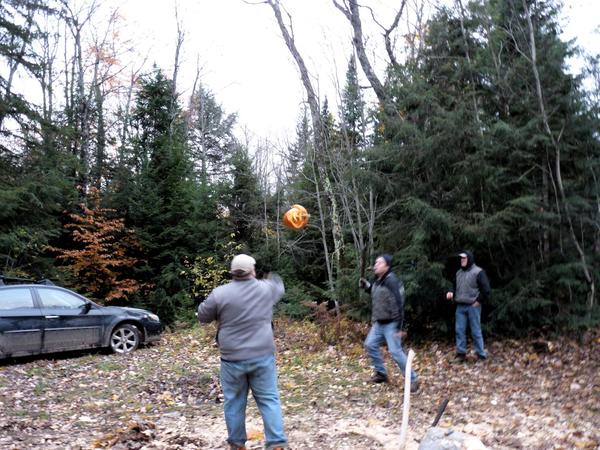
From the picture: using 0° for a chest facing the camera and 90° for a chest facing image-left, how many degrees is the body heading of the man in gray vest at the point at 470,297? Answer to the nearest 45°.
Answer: approximately 45°

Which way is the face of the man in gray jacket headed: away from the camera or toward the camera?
away from the camera

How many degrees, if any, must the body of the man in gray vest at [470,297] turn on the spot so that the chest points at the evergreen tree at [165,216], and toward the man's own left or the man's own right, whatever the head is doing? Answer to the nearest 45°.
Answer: approximately 90° to the man's own right

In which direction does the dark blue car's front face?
to the viewer's right

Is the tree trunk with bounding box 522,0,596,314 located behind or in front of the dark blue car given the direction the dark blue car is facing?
in front

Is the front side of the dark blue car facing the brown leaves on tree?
no

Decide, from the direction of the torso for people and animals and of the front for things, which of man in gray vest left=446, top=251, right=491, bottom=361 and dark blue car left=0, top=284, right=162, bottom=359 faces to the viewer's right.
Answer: the dark blue car

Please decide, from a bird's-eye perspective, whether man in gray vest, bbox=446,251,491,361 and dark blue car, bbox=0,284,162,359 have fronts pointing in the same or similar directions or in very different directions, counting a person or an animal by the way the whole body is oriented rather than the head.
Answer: very different directions

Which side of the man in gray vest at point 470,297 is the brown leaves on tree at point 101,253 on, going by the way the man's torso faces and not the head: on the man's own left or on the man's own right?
on the man's own right

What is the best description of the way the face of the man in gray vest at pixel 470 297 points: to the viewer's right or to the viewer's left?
to the viewer's left

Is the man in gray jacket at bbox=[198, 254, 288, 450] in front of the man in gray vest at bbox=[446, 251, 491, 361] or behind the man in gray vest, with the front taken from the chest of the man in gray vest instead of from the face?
in front

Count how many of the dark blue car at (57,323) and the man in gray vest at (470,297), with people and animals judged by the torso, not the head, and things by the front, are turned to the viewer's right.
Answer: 1

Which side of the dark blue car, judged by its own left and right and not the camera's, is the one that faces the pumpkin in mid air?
front

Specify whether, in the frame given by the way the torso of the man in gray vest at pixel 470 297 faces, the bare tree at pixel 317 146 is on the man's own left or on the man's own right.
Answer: on the man's own right
